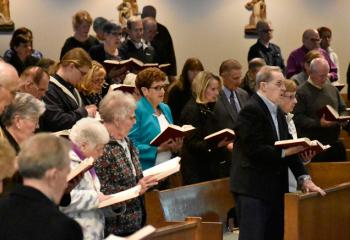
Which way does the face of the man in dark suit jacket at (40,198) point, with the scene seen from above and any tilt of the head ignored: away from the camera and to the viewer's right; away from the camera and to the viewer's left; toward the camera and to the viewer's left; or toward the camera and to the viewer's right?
away from the camera and to the viewer's right

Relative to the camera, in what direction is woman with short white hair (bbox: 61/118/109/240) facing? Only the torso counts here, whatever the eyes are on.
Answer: to the viewer's right

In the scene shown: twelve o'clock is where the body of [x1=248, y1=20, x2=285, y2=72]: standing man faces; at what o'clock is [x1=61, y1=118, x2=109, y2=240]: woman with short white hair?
The woman with short white hair is roughly at 2 o'clock from the standing man.

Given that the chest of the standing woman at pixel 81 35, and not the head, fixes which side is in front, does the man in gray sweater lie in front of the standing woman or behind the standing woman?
in front

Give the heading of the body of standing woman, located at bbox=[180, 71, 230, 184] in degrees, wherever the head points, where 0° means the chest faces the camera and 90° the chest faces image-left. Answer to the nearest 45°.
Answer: approximately 315°
